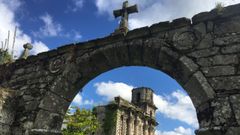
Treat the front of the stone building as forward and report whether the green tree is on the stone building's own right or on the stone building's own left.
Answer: on the stone building's own right

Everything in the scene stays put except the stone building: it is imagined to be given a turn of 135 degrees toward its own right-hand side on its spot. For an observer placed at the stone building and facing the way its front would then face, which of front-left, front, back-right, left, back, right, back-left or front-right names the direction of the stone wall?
left

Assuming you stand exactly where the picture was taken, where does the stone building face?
facing the viewer and to the right of the viewer
